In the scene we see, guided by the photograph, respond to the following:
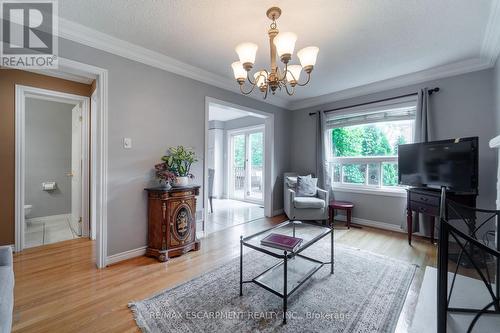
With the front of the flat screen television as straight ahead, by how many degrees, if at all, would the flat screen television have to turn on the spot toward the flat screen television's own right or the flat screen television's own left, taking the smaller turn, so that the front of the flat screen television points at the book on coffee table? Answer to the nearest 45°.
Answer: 0° — it already faces it

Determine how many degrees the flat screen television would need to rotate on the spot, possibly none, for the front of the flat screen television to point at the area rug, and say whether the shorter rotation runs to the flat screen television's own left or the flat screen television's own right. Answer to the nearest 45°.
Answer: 0° — it already faces it

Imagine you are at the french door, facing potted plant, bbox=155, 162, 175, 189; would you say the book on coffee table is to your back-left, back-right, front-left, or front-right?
front-left

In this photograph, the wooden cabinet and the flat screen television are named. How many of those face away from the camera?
0

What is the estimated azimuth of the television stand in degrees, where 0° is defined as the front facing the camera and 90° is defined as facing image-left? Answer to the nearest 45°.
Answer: approximately 45°

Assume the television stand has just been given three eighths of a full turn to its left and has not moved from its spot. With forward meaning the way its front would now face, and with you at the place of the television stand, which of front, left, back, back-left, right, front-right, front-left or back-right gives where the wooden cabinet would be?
back-right

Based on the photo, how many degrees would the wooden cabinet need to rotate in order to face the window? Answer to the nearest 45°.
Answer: approximately 45° to its left

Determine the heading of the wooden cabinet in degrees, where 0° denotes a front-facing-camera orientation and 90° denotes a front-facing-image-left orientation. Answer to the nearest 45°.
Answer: approximately 315°

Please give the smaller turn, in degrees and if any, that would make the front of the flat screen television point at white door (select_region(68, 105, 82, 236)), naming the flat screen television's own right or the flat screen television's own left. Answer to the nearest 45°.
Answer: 0° — it already faces it

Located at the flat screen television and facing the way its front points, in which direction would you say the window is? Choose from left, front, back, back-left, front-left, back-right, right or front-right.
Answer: right

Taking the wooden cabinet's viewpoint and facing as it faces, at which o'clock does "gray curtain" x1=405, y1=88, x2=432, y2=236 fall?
The gray curtain is roughly at 11 o'clock from the wooden cabinet.

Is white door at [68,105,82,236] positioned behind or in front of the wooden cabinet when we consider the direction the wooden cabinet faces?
behind

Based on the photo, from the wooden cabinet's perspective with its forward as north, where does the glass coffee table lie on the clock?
The glass coffee table is roughly at 12 o'clock from the wooden cabinet.

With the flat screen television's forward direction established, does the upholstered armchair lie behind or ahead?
ahead

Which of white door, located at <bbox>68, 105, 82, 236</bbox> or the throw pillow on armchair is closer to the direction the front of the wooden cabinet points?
the throw pillow on armchair

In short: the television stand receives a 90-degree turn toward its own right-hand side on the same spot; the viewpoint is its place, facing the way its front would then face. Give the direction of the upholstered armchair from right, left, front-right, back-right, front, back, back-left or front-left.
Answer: front-left

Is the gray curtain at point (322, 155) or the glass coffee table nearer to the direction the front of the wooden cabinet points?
the glass coffee table

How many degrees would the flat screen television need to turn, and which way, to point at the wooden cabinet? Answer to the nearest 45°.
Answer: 0° — it already faces it

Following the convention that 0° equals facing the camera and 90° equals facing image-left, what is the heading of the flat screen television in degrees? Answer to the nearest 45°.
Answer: approximately 45°

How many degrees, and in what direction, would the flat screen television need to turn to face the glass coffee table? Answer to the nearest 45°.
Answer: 0° — it already faces it

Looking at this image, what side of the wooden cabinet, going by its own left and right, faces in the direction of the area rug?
front

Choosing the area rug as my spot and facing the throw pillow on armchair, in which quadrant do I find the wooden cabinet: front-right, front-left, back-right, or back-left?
front-left
